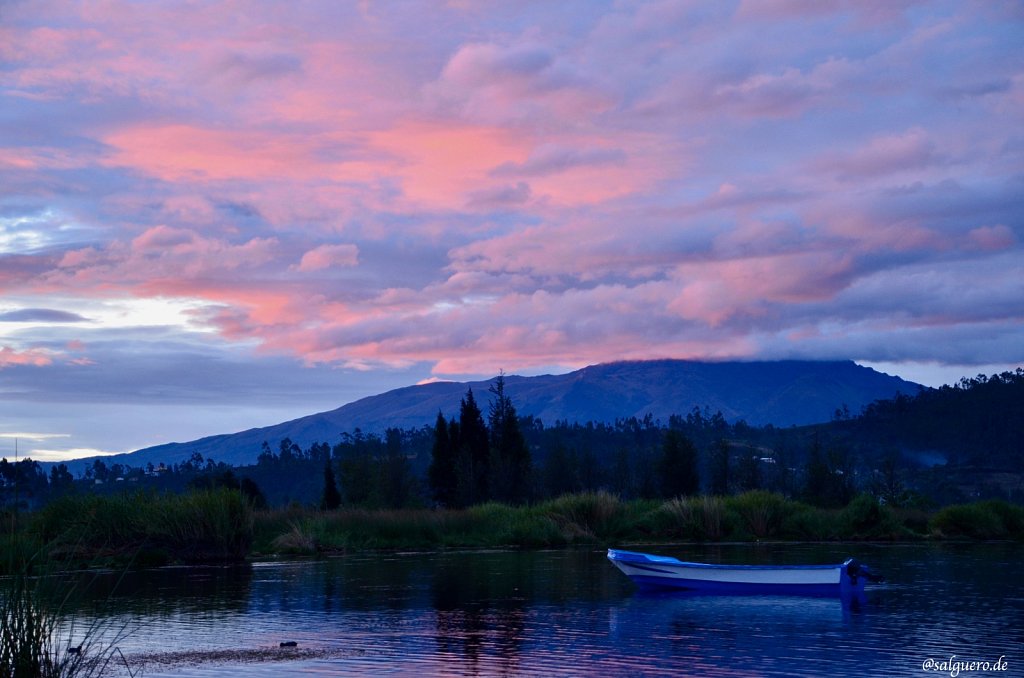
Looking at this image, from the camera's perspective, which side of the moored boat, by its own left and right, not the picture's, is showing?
left
